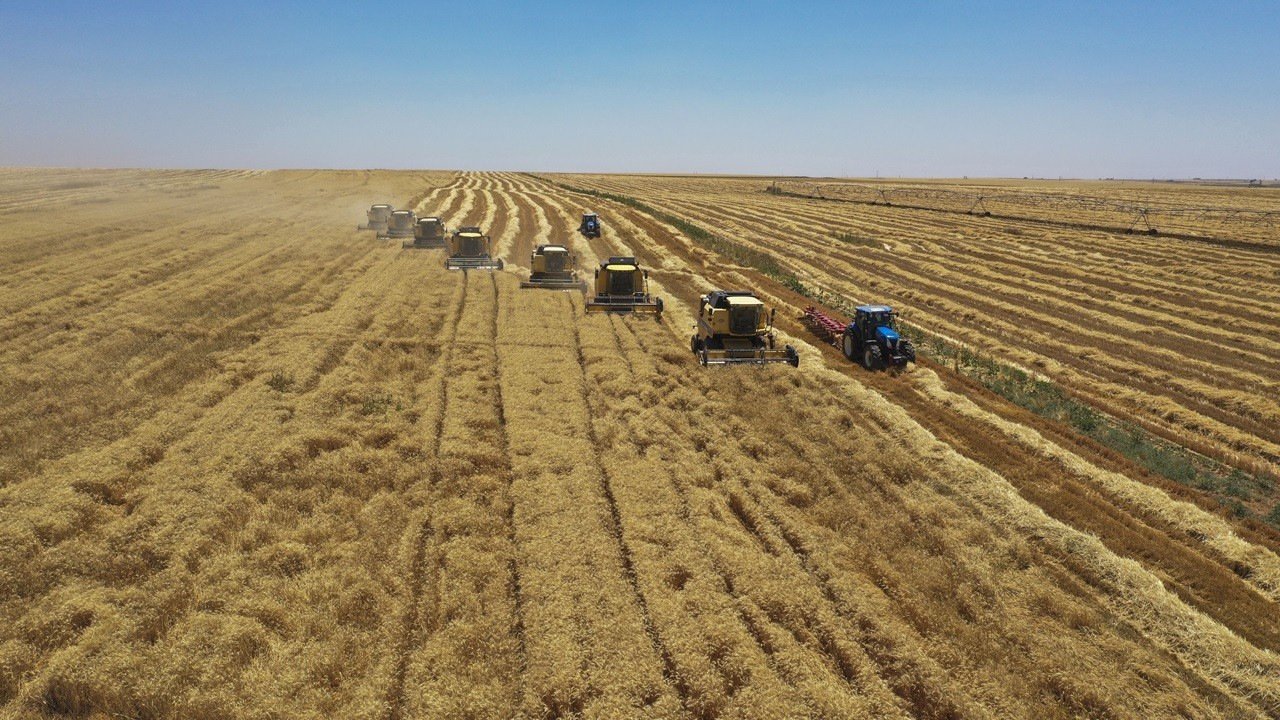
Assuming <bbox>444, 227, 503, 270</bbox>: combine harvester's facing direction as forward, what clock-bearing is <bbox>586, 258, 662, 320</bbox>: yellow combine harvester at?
The yellow combine harvester is roughly at 11 o'clock from the combine harvester.

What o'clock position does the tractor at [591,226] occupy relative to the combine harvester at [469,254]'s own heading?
the tractor at [591,226] is roughly at 7 o'clock from the combine harvester at [469,254].

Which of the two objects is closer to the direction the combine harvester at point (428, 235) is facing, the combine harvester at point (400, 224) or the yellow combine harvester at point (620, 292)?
the yellow combine harvester

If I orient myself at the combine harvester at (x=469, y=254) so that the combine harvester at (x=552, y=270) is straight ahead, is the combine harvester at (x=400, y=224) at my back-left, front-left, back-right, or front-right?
back-left

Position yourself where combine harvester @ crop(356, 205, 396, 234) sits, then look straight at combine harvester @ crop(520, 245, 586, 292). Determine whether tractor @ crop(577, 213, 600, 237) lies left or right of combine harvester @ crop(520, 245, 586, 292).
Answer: left

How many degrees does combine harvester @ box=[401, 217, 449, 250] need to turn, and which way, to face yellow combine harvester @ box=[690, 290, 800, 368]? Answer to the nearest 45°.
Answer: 0° — it already faces it

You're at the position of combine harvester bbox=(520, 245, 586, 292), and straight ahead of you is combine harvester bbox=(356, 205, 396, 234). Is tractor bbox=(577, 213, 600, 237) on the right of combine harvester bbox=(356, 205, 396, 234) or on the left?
right

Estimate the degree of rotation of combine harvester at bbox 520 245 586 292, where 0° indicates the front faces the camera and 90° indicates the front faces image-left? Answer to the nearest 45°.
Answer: approximately 0°

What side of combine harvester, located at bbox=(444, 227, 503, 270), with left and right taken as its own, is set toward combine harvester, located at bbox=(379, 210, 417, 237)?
back

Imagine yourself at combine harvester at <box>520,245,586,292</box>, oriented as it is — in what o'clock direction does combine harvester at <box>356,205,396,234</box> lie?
combine harvester at <box>356,205,396,234</box> is roughly at 5 o'clock from combine harvester at <box>520,245,586,292</box>.

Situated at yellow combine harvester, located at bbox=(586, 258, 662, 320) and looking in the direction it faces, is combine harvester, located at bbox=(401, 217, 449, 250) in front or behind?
behind

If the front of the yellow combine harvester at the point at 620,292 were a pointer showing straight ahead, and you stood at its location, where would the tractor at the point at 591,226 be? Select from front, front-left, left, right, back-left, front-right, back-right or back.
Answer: back
